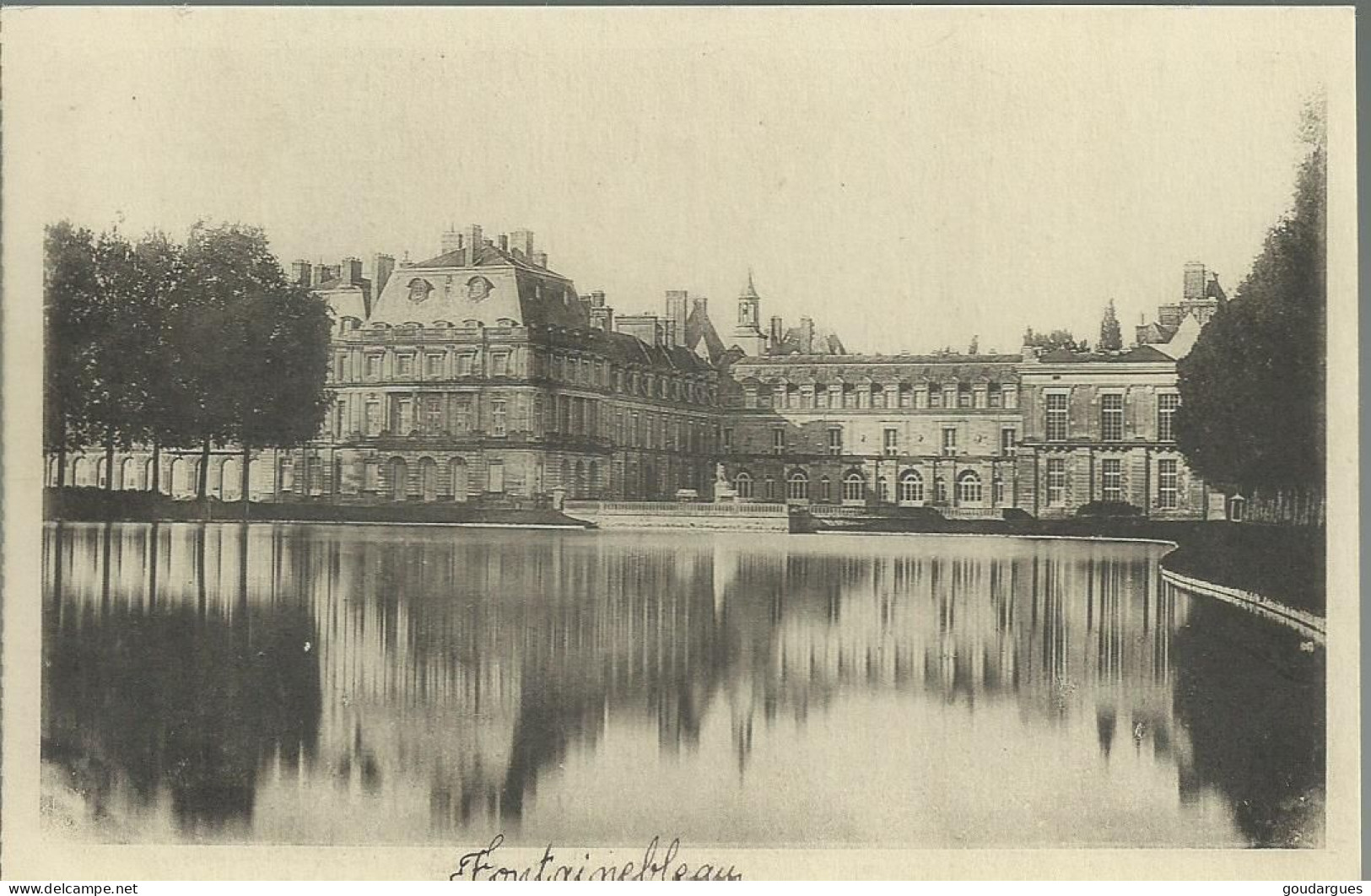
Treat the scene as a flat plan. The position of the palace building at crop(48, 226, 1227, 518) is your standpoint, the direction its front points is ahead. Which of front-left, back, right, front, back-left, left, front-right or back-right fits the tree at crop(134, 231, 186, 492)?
right

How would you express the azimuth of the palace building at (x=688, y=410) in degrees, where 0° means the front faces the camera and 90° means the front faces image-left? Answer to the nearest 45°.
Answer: approximately 0°

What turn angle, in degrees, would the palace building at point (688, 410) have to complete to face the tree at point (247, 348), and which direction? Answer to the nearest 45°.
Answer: approximately 90° to its right

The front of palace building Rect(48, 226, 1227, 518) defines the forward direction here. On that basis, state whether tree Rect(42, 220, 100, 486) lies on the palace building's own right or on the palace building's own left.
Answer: on the palace building's own right

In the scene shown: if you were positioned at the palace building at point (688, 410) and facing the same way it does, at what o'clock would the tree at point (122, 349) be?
The tree is roughly at 3 o'clock from the palace building.

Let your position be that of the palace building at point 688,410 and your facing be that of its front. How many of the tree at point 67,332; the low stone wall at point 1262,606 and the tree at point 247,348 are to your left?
1
